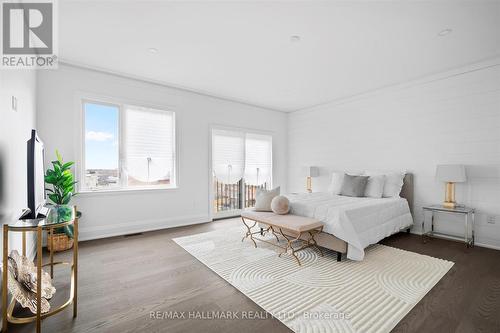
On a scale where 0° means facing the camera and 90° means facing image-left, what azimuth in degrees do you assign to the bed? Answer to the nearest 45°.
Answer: approximately 45°

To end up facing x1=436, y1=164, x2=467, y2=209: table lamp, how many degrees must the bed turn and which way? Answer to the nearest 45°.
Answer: approximately 180°

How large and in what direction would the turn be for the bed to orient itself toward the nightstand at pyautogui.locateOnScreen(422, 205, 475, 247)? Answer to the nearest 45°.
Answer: approximately 180°
